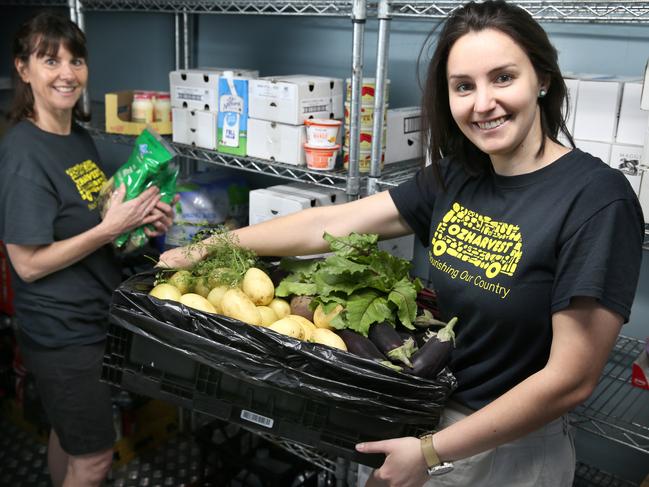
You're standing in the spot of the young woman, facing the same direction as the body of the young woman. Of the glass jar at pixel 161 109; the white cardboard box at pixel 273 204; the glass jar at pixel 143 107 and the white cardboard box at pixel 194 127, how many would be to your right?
4

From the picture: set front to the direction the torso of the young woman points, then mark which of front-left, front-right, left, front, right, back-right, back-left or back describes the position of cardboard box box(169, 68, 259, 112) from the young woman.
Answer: right

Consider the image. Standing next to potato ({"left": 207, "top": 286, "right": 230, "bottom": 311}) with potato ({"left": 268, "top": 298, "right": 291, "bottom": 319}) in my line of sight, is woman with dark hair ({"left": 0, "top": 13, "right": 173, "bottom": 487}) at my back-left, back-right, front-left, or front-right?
back-left

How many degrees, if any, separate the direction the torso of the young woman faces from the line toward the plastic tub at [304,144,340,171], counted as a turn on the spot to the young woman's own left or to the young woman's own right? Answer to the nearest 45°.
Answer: approximately 90° to the young woman's own right

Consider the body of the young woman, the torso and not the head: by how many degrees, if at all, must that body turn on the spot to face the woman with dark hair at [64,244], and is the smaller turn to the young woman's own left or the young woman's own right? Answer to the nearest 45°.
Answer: approximately 90° to the young woman's own right

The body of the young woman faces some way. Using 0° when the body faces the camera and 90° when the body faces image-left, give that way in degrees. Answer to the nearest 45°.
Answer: approximately 45°

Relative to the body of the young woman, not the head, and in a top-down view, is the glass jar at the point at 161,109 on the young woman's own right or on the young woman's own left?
on the young woman's own right

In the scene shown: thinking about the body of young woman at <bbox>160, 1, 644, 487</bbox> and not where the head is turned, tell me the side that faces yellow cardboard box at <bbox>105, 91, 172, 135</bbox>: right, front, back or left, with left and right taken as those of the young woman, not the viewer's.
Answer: right

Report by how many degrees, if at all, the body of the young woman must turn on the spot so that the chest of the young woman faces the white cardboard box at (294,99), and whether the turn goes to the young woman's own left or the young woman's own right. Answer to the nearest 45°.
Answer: approximately 90° to the young woman's own right
